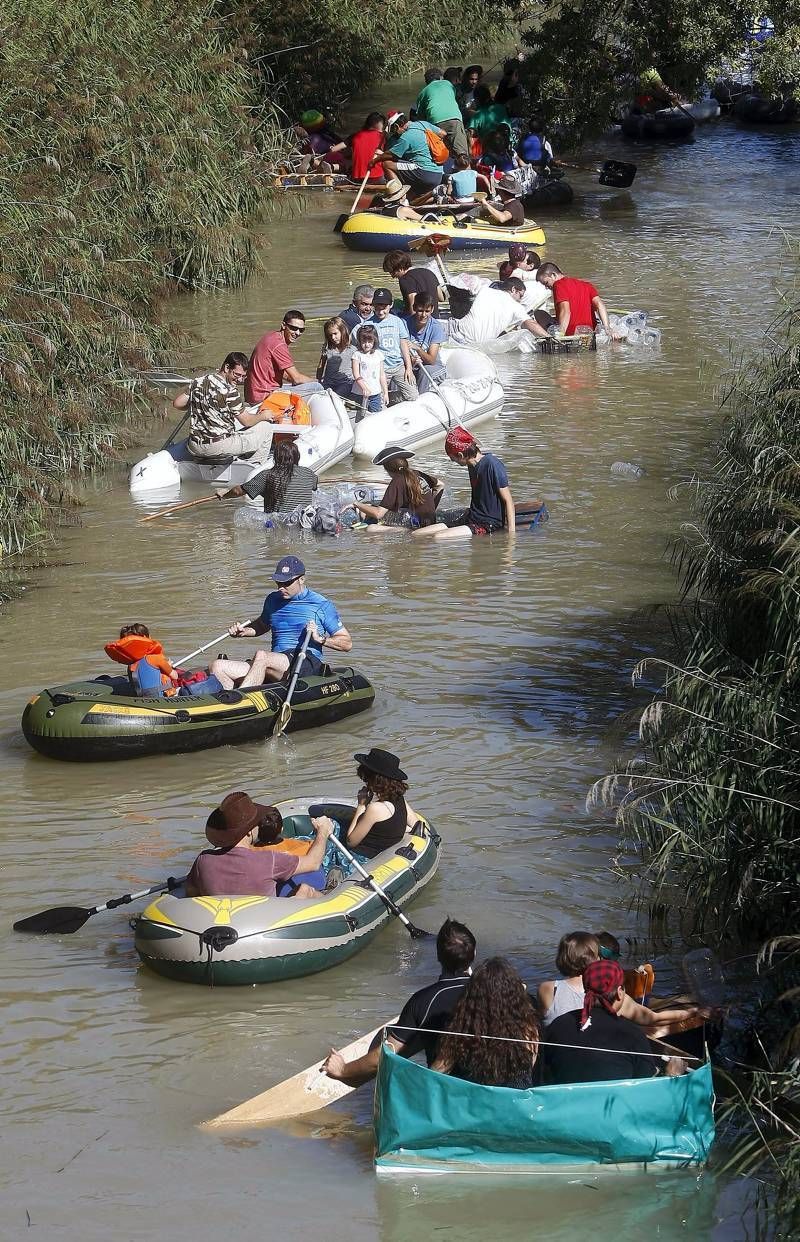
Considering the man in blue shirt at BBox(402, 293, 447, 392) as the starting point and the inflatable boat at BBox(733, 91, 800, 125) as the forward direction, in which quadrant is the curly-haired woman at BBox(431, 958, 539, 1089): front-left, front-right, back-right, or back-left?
back-right

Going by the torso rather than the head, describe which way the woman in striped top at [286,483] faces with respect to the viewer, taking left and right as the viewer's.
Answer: facing away from the viewer

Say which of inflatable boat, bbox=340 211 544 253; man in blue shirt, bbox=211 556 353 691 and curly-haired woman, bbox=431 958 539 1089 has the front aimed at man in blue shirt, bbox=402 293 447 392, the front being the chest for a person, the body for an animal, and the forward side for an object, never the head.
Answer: the curly-haired woman

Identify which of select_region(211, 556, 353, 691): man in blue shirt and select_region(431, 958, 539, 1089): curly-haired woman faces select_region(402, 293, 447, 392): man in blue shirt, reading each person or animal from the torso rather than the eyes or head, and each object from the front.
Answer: the curly-haired woman

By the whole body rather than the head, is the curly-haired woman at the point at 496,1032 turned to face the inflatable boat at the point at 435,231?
yes

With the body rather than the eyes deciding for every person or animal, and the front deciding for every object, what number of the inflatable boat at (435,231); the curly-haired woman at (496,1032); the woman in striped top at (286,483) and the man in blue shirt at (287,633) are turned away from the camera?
2

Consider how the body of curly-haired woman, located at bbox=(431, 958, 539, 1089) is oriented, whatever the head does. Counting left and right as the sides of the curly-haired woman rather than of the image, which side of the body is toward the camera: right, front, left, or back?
back

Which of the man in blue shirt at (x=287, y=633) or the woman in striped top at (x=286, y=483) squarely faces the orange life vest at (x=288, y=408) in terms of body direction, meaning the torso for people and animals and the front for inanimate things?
the woman in striped top

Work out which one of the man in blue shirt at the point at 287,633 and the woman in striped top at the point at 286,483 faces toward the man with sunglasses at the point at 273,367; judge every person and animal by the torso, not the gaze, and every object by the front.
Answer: the woman in striped top

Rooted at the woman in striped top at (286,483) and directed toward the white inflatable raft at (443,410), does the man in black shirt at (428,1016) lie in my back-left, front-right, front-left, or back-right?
back-right

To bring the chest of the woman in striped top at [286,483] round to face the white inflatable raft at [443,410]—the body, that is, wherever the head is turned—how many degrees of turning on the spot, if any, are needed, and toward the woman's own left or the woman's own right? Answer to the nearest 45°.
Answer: approximately 45° to the woman's own right

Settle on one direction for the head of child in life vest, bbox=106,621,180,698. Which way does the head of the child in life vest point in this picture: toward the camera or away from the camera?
away from the camera
